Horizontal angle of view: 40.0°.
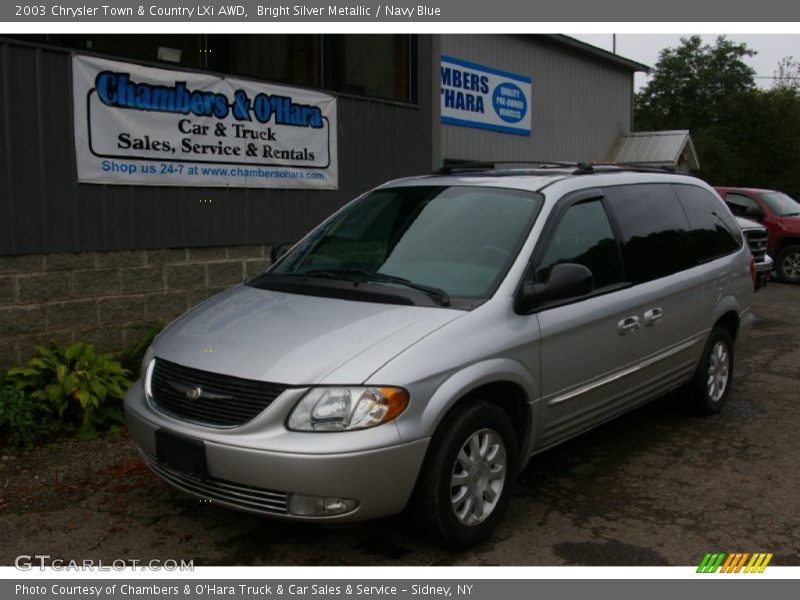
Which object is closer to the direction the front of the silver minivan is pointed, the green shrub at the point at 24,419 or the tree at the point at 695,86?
the green shrub

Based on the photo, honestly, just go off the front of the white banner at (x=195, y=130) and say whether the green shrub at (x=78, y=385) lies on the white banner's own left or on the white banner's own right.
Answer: on the white banner's own right

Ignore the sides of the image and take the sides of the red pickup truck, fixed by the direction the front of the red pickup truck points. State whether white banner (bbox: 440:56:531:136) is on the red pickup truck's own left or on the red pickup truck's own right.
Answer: on the red pickup truck's own right

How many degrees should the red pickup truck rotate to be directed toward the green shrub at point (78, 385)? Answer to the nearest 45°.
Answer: approximately 45° to its right

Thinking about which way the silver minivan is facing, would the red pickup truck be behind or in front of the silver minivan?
behind

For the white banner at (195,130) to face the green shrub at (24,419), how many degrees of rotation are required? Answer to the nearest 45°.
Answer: approximately 90° to its right

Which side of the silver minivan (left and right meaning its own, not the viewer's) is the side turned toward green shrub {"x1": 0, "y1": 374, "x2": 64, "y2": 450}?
right

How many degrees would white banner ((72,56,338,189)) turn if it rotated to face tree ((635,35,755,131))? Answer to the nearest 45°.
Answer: approximately 90° to its left

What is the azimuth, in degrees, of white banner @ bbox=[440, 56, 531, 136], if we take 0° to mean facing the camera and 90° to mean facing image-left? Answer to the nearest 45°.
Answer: approximately 315°

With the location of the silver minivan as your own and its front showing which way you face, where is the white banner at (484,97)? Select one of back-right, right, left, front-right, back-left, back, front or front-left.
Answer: back-right

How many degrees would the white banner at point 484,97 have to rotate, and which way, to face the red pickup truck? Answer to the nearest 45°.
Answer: approximately 90° to its left

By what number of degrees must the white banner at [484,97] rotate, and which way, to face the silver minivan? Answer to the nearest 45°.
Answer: approximately 45° to its right
